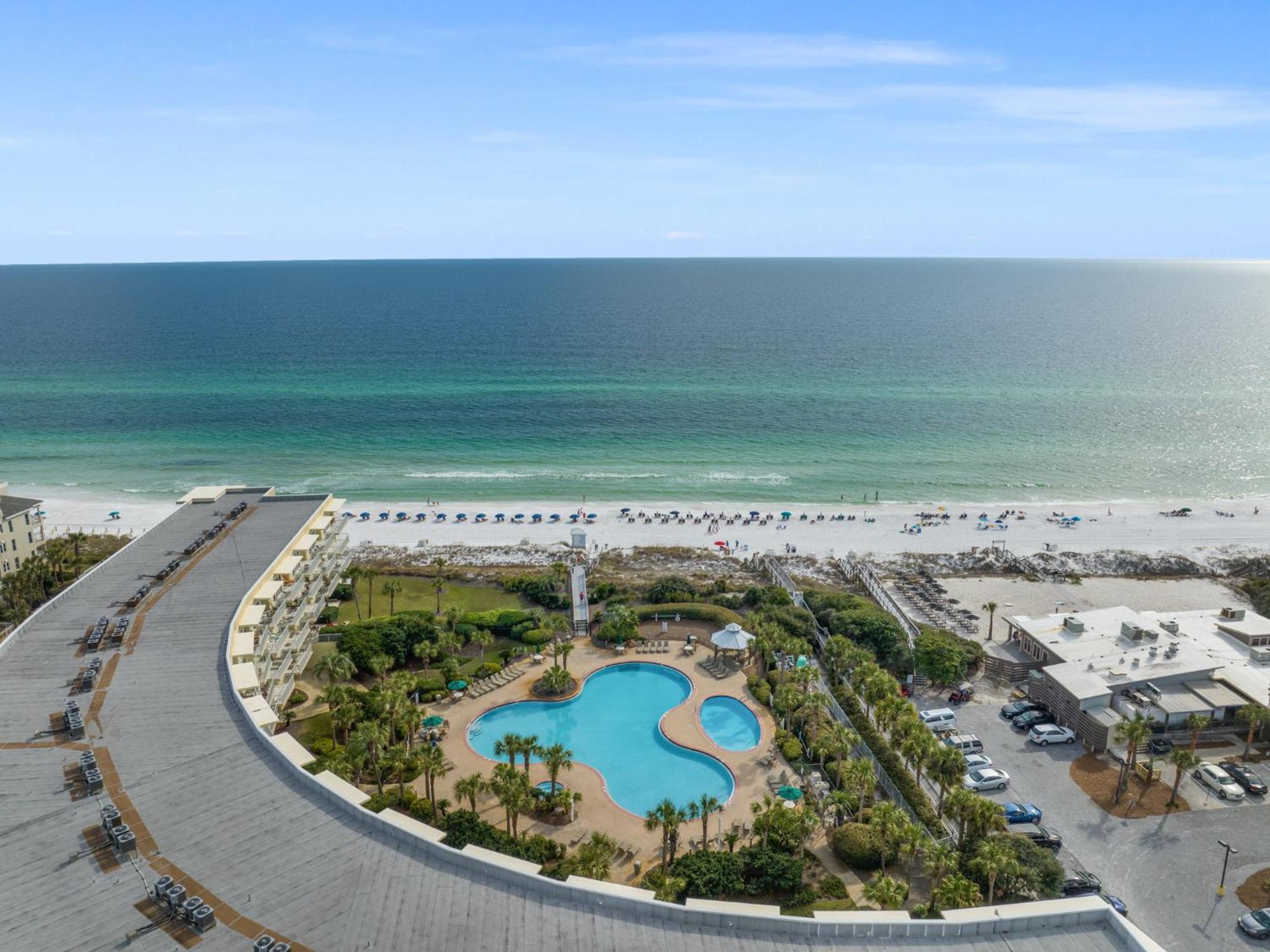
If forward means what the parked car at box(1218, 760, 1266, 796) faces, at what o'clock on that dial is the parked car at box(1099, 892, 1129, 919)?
the parked car at box(1099, 892, 1129, 919) is roughly at 8 o'clock from the parked car at box(1218, 760, 1266, 796).

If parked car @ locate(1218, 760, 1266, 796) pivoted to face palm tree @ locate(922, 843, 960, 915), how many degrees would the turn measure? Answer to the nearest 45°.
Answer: approximately 90° to its left

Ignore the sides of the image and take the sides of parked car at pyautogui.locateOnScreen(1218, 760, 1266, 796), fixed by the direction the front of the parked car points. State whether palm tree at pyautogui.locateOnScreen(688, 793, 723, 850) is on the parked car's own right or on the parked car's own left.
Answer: on the parked car's own left

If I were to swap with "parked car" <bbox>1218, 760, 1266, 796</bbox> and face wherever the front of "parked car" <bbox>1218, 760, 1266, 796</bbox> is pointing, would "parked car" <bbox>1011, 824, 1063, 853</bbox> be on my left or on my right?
on my left

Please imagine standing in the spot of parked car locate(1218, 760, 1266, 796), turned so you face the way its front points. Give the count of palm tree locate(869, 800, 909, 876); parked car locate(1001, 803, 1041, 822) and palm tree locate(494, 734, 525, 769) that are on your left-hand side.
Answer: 3

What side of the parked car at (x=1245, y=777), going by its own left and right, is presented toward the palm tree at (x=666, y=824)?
left

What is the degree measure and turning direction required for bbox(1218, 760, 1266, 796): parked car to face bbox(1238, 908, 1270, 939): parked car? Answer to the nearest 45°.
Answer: approximately 135° to its left

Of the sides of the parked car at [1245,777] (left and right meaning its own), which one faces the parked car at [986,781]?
left

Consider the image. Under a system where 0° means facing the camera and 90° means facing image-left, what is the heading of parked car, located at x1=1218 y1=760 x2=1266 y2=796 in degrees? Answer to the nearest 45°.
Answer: approximately 135°

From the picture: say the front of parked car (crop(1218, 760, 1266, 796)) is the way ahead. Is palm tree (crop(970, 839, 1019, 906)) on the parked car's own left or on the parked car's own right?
on the parked car's own left

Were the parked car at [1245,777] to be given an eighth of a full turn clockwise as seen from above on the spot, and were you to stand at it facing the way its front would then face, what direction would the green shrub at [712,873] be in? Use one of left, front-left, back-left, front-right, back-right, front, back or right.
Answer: back-left

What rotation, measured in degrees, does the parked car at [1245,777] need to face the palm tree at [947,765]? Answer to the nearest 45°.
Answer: approximately 90° to its left

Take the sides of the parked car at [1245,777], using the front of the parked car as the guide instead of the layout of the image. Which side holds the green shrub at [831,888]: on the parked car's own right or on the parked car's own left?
on the parked car's own left

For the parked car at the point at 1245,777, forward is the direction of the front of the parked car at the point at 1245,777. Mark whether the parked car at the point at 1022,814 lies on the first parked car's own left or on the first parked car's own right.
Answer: on the first parked car's own left

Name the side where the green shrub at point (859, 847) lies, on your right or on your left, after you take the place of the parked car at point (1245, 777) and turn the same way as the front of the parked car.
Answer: on your left
